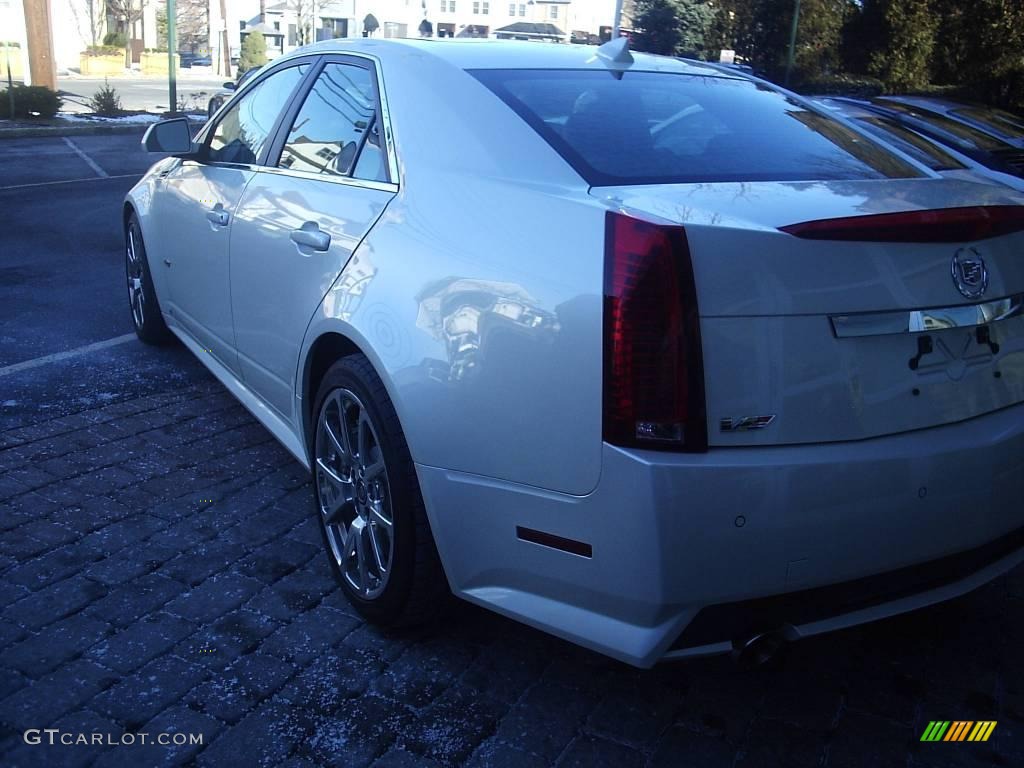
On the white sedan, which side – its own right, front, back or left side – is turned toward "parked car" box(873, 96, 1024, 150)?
right

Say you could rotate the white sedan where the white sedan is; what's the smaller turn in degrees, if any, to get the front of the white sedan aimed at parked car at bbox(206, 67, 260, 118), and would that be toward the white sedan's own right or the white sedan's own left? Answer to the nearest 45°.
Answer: approximately 45° to the white sedan's own right

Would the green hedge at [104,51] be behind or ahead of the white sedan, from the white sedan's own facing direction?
ahead

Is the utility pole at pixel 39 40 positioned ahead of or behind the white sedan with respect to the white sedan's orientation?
ahead

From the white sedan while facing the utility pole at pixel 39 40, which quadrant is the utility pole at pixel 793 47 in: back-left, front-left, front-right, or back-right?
front-right

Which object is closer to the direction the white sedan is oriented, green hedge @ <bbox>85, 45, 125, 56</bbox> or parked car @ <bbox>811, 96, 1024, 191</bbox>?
the green hedge

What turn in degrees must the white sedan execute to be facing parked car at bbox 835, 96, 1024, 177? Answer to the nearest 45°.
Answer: approximately 90° to its right

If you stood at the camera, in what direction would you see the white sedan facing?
facing away from the viewer and to the left of the viewer

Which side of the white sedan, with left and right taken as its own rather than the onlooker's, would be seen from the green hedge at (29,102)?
front

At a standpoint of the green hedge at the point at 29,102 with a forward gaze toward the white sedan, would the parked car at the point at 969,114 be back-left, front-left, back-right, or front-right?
front-left

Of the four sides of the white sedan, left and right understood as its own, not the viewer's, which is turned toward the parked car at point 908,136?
right
